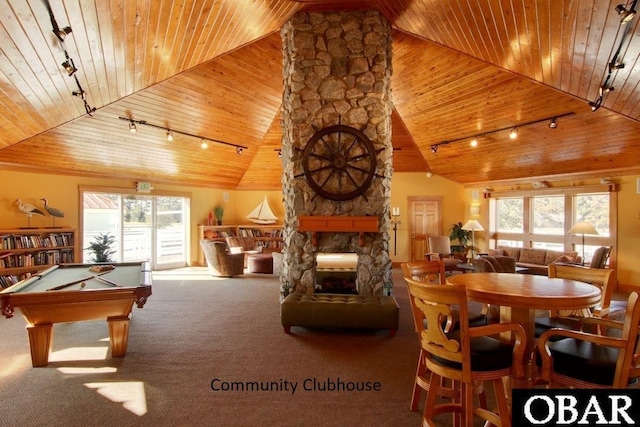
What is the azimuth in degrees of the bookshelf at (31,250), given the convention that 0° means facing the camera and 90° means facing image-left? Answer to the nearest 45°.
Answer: approximately 315°

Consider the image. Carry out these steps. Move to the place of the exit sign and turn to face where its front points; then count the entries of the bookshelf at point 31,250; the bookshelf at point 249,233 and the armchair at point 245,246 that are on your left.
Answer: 2

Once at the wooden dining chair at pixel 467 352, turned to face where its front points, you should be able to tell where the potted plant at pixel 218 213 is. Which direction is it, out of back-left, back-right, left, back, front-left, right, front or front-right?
left

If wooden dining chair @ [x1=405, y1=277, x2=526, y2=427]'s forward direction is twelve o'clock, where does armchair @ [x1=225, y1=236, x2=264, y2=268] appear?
The armchair is roughly at 9 o'clock from the wooden dining chair.

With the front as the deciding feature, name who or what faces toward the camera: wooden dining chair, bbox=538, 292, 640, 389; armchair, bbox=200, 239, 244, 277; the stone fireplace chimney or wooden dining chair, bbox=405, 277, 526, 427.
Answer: the stone fireplace chimney

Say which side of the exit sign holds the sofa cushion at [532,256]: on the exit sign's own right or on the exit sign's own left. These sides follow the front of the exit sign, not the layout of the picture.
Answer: on the exit sign's own left

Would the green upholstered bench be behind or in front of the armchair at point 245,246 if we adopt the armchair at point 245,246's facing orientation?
in front

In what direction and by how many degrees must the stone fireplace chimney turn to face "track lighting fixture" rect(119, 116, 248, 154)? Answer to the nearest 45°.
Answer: approximately 135° to its right

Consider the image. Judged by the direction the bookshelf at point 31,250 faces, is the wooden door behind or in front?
in front
